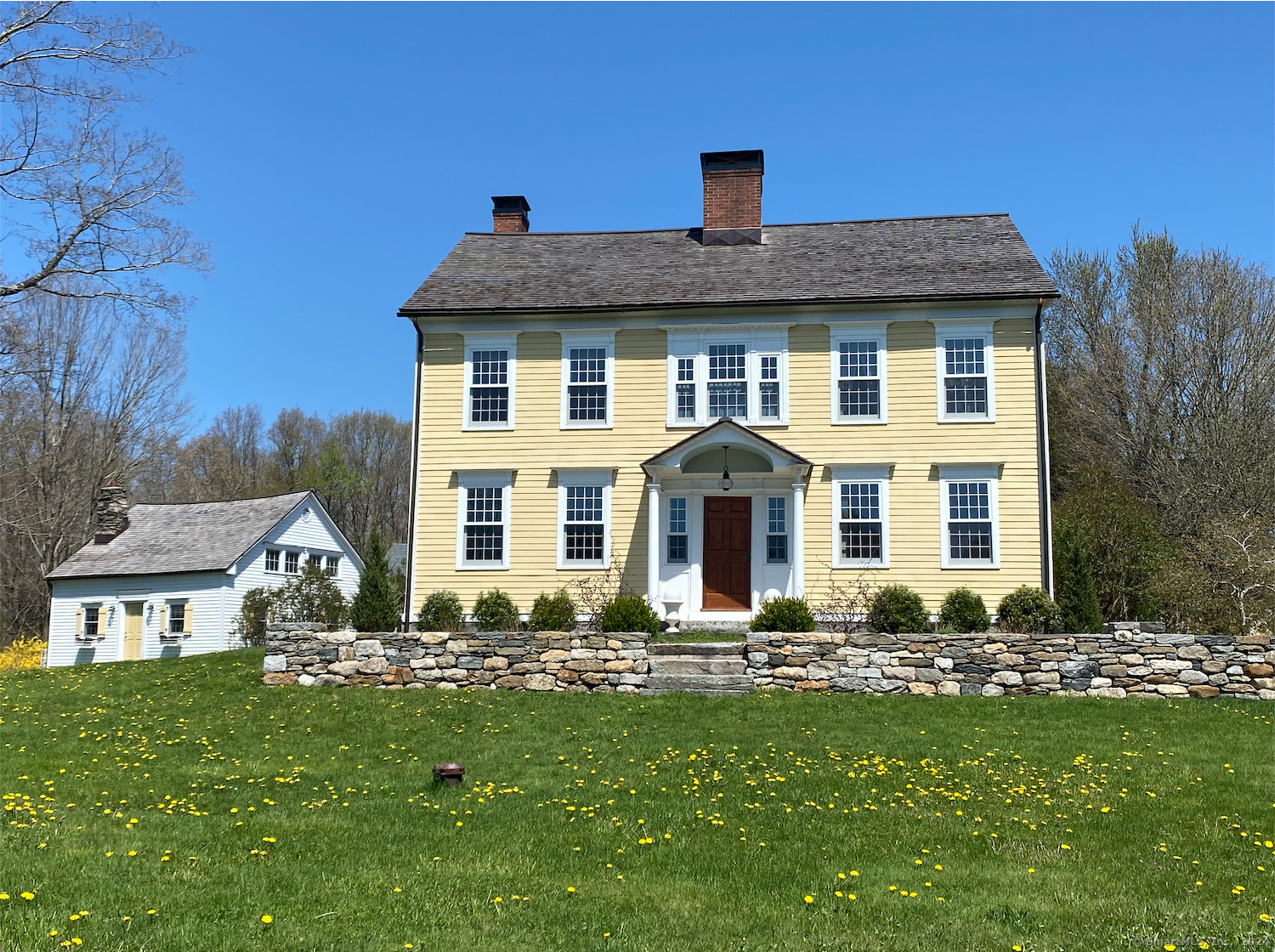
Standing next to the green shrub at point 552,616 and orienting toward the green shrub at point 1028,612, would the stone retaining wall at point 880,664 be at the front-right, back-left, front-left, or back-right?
front-right

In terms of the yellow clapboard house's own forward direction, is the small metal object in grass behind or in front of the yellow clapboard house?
in front

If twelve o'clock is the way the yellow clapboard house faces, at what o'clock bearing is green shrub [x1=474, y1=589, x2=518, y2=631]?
The green shrub is roughly at 2 o'clock from the yellow clapboard house.

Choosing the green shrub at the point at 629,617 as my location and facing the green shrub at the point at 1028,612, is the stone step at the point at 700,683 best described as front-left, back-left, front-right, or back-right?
front-right

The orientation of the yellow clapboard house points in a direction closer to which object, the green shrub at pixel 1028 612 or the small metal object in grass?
the small metal object in grass

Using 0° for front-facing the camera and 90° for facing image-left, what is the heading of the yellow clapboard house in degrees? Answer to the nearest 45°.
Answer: approximately 0°

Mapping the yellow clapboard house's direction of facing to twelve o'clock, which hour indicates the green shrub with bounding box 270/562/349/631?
The green shrub is roughly at 4 o'clock from the yellow clapboard house.

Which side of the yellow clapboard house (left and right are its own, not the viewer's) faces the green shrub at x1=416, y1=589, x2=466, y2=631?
right

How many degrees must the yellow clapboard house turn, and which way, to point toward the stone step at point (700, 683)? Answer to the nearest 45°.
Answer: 0° — it already faces it

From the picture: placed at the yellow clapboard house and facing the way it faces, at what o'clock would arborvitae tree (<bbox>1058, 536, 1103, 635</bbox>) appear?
The arborvitae tree is roughly at 10 o'clock from the yellow clapboard house.
